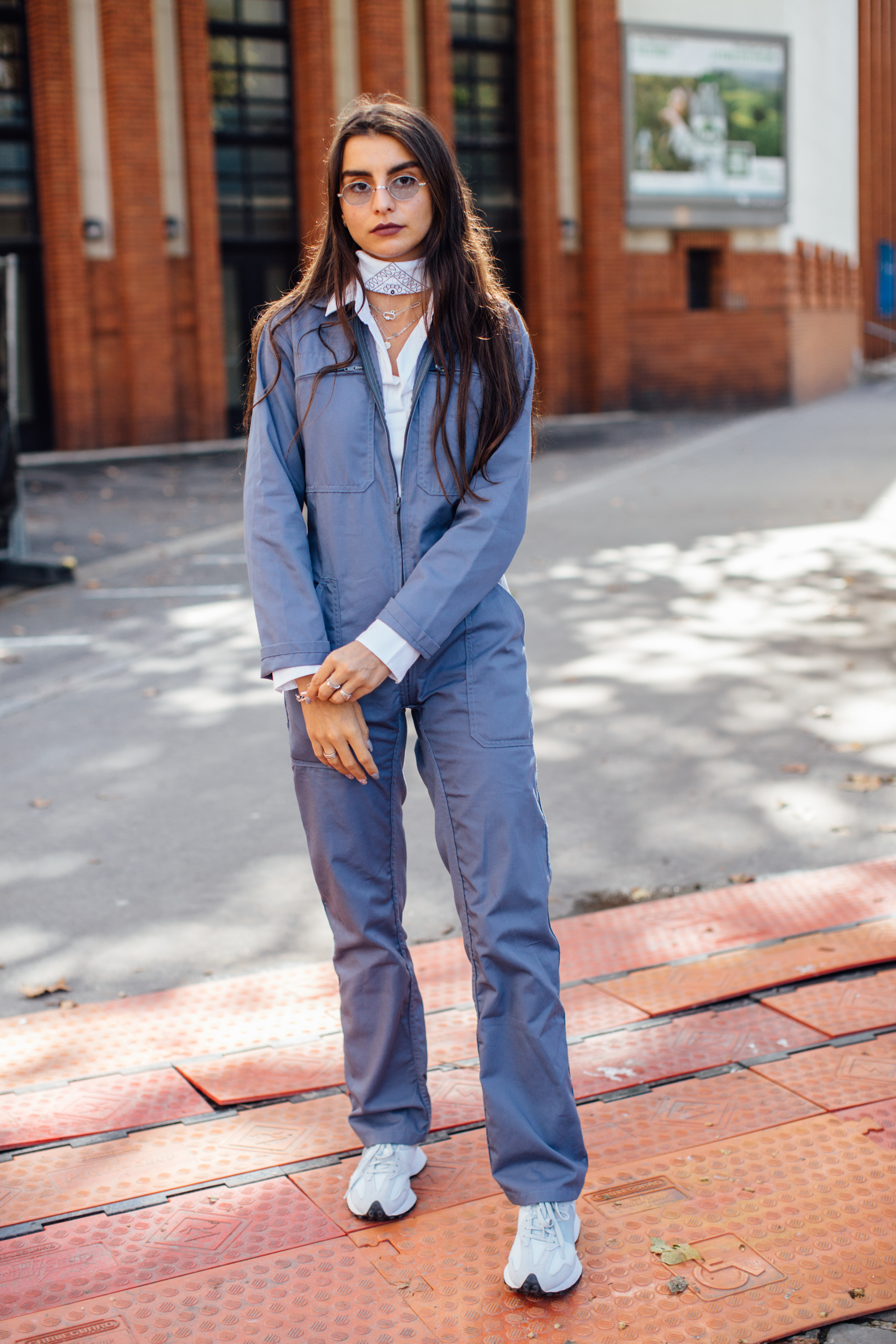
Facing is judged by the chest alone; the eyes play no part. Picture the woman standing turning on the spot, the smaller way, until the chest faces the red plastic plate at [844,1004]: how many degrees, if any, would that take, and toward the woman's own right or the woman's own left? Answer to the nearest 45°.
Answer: approximately 135° to the woman's own left

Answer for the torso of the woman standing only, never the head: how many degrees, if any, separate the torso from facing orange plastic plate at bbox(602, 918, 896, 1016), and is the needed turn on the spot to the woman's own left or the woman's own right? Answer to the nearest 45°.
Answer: approximately 135° to the woman's own left

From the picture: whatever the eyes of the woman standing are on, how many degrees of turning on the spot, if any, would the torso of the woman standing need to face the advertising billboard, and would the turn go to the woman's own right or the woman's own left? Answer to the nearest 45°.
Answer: approximately 180°

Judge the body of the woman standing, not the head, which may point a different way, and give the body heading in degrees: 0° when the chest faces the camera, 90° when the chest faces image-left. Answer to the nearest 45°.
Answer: approximately 0°
